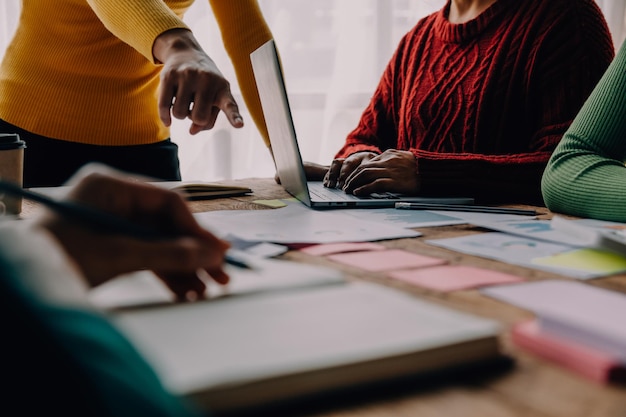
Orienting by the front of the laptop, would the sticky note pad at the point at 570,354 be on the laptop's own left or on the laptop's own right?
on the laptop's own right

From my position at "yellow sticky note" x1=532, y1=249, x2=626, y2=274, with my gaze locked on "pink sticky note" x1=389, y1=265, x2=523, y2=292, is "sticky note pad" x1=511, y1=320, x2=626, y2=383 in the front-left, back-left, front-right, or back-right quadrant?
front-left

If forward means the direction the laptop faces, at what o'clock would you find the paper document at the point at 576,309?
The paper document is roughly at 2 o'clock from the laptop.

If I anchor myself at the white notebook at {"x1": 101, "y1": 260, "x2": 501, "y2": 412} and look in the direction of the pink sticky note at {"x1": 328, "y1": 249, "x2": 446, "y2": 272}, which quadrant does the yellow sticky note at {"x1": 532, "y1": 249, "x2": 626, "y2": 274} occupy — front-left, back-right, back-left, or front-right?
front-right

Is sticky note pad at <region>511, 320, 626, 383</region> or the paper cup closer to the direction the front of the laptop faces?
the sticky note pad

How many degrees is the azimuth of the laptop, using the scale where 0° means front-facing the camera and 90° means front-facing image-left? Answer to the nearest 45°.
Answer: approximately 270°

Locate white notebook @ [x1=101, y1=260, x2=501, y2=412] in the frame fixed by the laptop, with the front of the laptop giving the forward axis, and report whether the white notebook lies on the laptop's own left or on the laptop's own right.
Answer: on the laptop's own right

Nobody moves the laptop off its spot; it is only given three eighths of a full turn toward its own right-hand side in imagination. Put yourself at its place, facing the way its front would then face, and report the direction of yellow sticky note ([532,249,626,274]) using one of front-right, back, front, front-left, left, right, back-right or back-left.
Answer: left

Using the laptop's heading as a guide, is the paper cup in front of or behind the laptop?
behind
